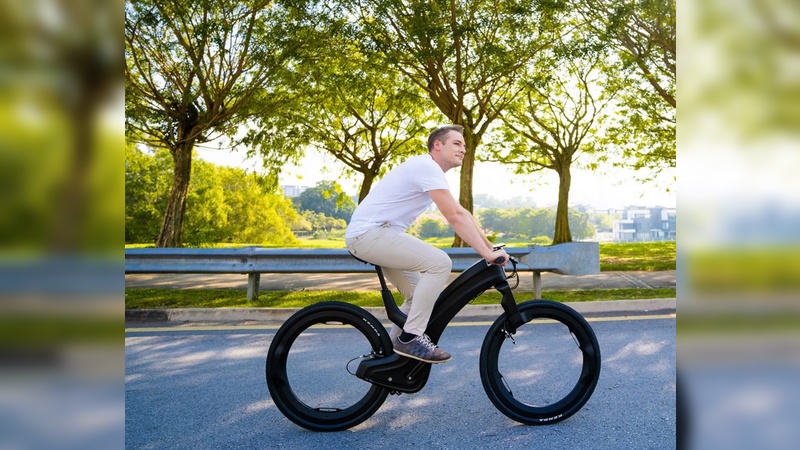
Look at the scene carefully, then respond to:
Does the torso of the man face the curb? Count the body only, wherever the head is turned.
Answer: no

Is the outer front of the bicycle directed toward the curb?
no

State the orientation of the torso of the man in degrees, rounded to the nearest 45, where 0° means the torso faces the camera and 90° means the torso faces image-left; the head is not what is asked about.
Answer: approximately 270°

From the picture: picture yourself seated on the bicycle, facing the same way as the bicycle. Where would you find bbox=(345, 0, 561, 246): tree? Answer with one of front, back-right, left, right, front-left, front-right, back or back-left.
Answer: left

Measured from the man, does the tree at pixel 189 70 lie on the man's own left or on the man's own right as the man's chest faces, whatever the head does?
on the man's own left

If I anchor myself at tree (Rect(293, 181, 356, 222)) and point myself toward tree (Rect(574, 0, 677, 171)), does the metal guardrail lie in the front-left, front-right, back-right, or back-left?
front-right

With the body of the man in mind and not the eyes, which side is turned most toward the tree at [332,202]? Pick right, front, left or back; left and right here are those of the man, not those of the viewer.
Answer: left

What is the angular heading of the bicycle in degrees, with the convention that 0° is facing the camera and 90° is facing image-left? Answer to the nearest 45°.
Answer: approximately 270°

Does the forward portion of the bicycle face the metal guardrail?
no
